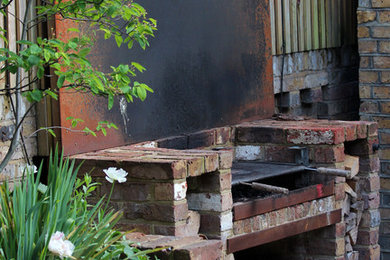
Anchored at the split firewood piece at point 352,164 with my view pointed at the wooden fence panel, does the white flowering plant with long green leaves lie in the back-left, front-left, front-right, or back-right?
back-left

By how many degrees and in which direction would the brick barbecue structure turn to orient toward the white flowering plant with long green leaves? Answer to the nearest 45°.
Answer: approximately 90° to its right

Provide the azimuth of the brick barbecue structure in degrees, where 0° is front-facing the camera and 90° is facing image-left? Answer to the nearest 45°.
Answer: approximately 315°
